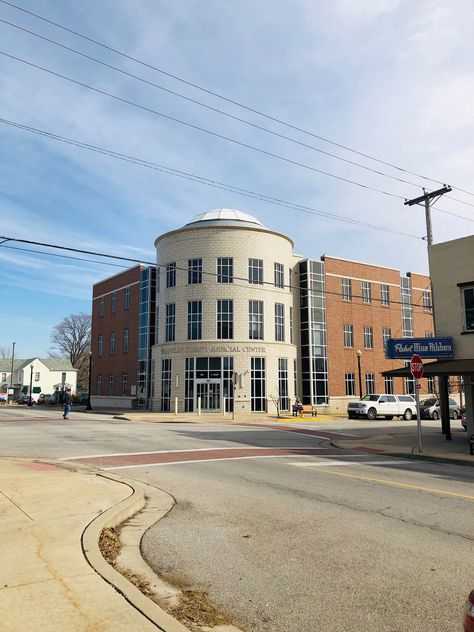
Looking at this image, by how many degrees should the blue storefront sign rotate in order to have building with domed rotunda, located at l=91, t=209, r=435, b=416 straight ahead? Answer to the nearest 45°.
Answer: approximately 135° to its right

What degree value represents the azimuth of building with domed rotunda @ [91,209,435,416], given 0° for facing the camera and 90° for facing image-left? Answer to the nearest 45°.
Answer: approximately 0°

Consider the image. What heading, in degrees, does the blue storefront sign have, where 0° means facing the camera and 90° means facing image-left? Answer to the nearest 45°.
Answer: approximately 0°

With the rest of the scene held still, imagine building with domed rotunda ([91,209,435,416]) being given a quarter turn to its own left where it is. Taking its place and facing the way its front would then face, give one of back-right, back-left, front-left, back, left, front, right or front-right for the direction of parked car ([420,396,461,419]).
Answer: front

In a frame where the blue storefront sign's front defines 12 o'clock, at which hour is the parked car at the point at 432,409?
The parked car is roughly at 6 o'clock from the blue storefront sign.

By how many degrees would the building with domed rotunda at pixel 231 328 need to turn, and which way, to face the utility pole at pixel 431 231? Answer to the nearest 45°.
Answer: approximately 45° to its left

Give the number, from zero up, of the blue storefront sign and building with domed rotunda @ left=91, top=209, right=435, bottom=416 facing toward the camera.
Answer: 2

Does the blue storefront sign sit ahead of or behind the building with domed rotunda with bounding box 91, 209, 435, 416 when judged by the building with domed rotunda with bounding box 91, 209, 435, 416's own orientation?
ahead

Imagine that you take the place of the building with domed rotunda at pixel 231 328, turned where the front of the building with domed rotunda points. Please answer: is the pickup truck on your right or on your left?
on your left

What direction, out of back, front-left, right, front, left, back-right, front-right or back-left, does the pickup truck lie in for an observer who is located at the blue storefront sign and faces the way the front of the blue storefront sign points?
back
